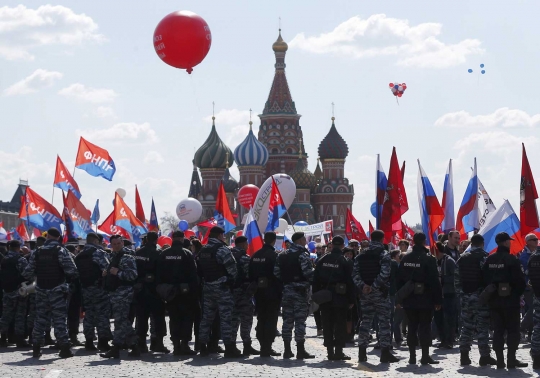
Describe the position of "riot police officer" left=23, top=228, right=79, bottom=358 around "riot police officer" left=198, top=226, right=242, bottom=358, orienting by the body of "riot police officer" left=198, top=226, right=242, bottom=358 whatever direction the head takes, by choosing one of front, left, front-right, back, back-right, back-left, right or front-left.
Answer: back-left

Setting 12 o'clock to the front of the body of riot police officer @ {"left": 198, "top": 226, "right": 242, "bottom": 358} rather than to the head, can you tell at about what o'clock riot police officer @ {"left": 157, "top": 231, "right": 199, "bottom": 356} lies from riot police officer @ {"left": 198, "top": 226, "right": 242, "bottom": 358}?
riot police officer @ {"left": 157, "top": 231, "right": 199, "bottom": 356} is roughly at 8 o'clock from riot police officer @ {"left": 198, "top": 226, "right": 242, "bottom": 358}.

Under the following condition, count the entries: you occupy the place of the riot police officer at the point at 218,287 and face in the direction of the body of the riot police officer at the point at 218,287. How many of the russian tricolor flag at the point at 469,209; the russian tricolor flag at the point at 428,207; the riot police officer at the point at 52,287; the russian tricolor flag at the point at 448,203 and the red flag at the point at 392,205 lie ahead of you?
4

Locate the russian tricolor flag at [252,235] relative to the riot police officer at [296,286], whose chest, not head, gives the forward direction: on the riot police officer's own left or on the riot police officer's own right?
on the riot police officer's own left

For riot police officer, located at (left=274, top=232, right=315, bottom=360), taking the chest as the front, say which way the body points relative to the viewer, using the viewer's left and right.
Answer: facing away from the viewer and to the right of the viewer

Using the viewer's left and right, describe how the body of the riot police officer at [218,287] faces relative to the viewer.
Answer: facing away from the viewer and to the right of the viewer

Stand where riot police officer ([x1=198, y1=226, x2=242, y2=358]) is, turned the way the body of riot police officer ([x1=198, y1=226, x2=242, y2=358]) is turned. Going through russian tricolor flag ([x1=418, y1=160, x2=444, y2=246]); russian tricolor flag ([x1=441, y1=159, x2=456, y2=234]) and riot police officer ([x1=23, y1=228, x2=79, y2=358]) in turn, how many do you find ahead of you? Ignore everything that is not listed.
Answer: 2
